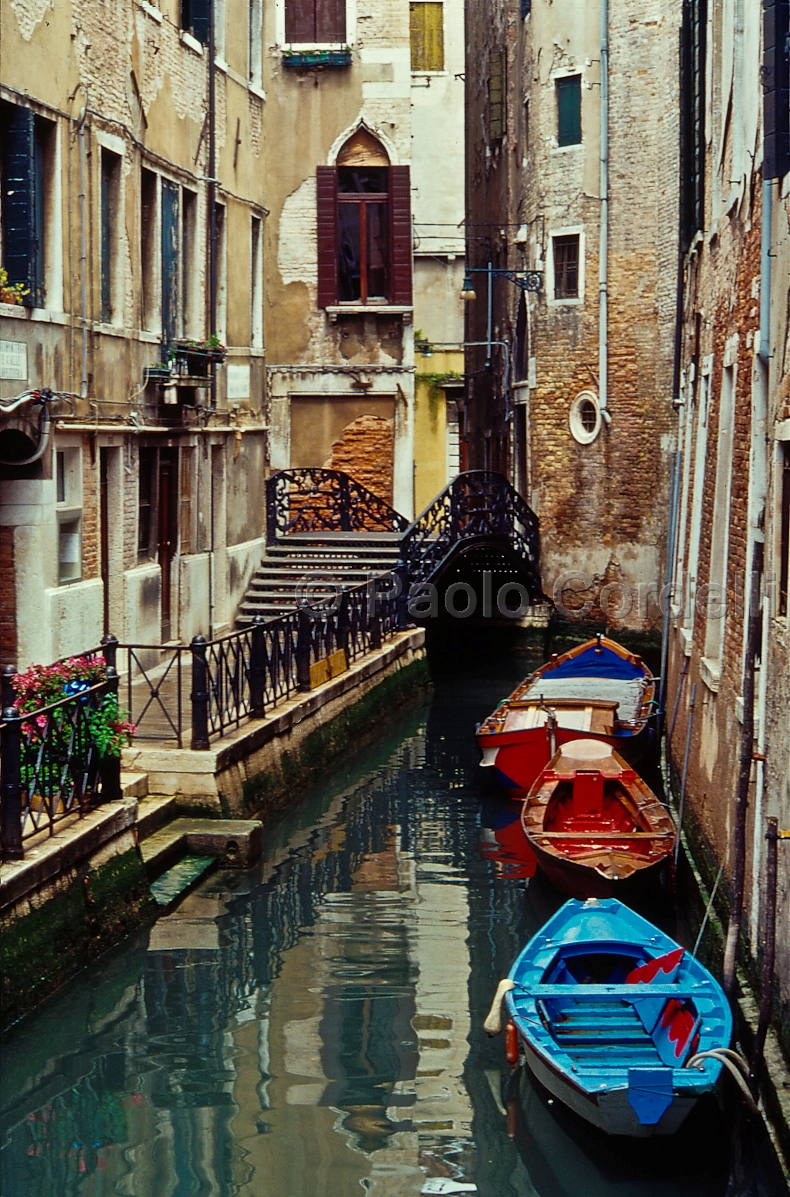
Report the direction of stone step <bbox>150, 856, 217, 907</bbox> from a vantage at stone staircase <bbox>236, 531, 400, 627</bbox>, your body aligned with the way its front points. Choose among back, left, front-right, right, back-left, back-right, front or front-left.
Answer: front

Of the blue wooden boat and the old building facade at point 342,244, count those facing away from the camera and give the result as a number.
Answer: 1

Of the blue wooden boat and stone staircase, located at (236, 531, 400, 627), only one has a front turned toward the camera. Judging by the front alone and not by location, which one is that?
the stone staircase

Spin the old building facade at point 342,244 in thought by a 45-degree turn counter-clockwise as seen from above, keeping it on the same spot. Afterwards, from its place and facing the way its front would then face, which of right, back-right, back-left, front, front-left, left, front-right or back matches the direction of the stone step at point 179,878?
front-right

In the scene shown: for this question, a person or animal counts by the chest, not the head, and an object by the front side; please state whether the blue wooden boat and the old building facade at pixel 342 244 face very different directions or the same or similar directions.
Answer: very different directions

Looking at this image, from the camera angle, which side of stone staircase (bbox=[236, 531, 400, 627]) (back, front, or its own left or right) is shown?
front

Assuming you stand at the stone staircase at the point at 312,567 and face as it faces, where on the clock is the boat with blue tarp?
The boat with blue tarp is roughly at 11 o'clock from the stone staircase.

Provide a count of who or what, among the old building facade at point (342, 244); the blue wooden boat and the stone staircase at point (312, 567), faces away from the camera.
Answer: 1

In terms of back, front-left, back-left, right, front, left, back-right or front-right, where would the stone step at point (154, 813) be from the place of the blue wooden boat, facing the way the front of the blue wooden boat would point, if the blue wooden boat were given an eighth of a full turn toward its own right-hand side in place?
left

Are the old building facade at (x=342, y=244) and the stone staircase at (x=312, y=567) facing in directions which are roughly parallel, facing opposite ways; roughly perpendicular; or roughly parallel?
roughly parallel

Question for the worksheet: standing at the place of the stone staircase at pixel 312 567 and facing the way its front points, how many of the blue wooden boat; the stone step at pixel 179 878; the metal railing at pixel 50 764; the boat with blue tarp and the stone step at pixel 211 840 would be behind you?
0

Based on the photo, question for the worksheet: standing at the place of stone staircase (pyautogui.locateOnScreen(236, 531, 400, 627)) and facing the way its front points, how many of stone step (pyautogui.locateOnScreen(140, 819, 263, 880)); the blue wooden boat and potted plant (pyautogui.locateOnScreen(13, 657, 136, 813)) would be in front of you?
3

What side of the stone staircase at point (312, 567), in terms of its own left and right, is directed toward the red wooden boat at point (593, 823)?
front

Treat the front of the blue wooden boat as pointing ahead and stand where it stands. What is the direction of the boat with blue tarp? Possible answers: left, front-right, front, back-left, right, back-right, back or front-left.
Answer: front

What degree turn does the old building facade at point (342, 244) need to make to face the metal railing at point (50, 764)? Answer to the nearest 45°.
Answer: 0° — it already faces it

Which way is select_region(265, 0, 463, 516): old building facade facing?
toward the camera

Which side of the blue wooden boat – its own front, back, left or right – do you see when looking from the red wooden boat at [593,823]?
front

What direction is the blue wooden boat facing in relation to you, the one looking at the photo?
facing away from the viewer
